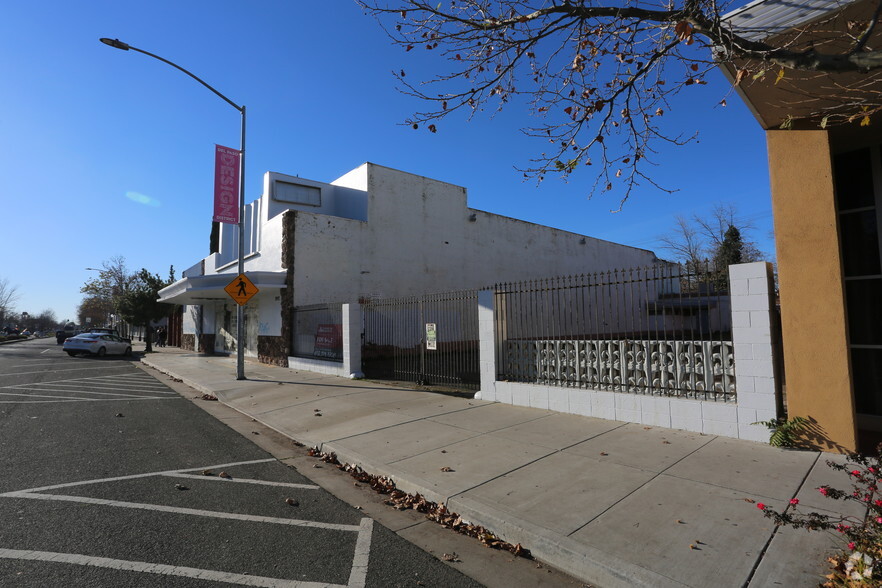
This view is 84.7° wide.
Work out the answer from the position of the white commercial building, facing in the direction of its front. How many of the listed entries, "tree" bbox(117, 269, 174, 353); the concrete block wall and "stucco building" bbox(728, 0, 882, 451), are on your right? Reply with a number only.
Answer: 1

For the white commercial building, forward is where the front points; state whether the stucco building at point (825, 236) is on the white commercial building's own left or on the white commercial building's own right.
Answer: on the white commercial building's own left

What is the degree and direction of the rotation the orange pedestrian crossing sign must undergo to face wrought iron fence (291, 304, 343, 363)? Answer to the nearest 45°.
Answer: approximately 135° to its left

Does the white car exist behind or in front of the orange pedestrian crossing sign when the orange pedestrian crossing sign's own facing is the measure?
behind

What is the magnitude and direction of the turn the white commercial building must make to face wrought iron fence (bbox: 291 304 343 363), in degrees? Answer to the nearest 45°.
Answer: approximately 45° to its left

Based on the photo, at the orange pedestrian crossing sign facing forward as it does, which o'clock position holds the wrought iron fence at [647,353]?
The wrought iron fence is roughly at 11 o'clock from the orange pedestrian crossing sign.

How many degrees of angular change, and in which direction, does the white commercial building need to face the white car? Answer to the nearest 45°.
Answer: approximately 45° to its right

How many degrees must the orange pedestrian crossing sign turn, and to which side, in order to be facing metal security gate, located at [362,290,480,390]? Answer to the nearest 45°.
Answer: approximately 45° to its left

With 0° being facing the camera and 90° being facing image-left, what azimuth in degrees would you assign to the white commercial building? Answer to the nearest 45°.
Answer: approximately 45°

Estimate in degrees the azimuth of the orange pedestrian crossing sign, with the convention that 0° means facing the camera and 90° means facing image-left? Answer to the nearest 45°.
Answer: approximately 0°

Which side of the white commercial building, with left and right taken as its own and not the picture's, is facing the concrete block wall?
left

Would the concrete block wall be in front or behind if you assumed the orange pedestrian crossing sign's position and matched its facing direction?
in front
